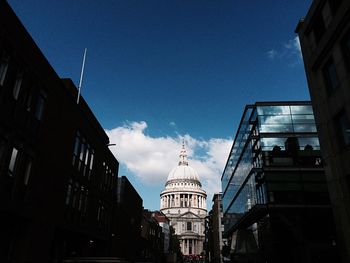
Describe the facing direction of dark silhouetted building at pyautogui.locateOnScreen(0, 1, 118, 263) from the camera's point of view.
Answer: facing to the right of the viewer

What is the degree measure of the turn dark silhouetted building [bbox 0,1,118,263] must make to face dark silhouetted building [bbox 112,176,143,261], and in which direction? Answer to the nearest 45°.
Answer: approximately 45° to its left

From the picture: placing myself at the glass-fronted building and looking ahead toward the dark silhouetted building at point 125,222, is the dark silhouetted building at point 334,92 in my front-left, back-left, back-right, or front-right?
back-left

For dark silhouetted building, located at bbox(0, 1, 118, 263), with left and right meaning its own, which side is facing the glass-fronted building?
front

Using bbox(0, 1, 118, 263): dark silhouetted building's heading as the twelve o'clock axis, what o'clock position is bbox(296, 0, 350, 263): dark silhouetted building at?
bbox(296, 0, 350, 263): dark silhouetted building is roughly at 1 o'clock from bbox(0, 1, 118, 263): dark silhouetted building.

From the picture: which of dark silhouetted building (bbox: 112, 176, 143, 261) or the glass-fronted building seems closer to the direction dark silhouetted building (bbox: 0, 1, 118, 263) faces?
the glass-fronted building
